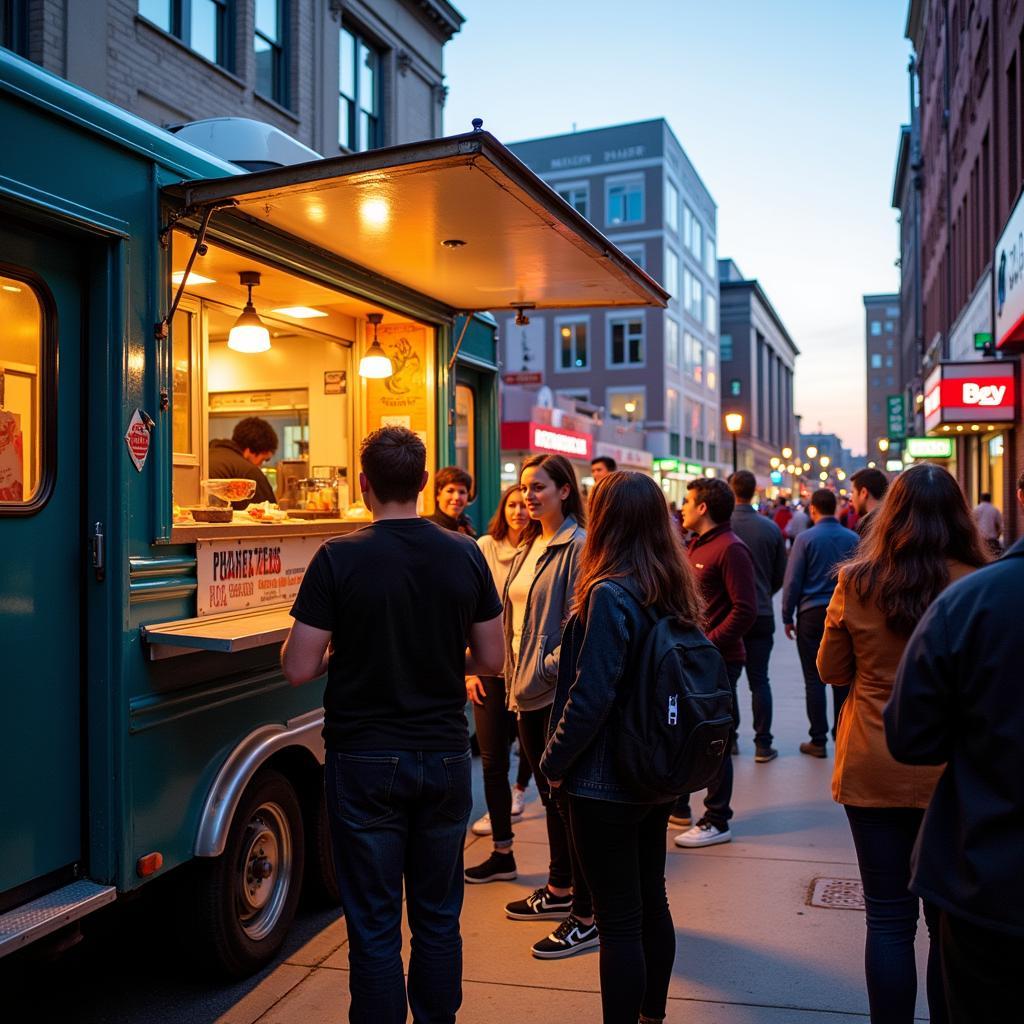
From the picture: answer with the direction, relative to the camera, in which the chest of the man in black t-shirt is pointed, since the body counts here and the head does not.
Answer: away from the camera

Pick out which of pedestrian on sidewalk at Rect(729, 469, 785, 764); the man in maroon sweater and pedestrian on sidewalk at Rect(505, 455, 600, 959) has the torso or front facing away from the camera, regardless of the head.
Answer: pedestrian on sidewalk at Rect(729, 469, 785, 764)

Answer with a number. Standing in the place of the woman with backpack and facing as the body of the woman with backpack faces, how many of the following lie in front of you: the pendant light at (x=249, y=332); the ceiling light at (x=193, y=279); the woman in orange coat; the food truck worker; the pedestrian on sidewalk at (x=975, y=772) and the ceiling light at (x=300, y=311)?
4

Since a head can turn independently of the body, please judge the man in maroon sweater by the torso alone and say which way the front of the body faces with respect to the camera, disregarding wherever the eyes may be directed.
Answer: to the viewer's left

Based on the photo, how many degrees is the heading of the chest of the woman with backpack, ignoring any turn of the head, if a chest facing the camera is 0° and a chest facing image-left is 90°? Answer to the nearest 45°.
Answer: approximately 135°

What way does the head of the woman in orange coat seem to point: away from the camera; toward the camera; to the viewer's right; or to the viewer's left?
away from the camera

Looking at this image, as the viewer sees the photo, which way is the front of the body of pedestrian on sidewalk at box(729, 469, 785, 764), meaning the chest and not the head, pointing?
away from the camera

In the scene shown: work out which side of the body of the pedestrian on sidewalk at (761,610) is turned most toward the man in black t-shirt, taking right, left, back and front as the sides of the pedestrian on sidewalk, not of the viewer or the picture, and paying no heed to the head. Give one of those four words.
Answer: back
